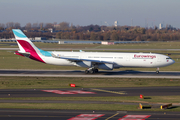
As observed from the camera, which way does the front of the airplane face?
facing to the right of the viewer
